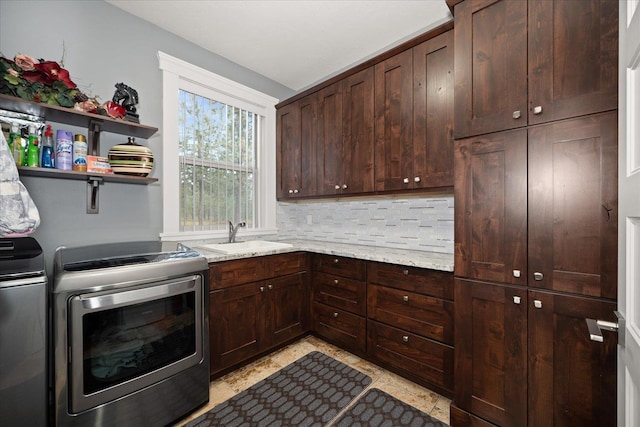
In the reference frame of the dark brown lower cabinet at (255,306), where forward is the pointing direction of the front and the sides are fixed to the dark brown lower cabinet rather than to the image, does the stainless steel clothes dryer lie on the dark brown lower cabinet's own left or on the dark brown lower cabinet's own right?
on the dark brown lower cabinet's own right

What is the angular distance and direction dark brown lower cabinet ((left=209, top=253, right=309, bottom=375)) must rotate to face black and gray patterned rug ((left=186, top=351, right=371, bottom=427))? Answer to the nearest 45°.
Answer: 0° — it already faces it

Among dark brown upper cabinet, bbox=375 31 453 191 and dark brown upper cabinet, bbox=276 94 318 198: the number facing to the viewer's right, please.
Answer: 0

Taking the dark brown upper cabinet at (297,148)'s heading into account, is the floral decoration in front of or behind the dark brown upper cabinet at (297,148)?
in front

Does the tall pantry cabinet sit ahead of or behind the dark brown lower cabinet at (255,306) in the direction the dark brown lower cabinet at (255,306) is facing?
ahead

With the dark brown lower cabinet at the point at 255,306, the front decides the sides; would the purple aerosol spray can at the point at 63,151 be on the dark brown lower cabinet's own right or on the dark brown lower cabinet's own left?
on the dark brown lower cabinet's own right

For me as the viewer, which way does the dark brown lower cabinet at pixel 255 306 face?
facing the viewer and to the right of the viewer

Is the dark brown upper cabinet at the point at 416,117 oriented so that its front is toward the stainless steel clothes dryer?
yes
